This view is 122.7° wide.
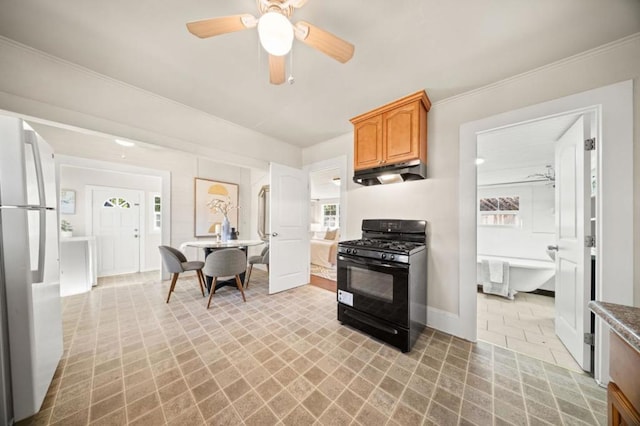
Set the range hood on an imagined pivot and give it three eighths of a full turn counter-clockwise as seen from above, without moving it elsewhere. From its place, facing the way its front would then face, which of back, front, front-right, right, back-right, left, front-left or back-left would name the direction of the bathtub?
front-left

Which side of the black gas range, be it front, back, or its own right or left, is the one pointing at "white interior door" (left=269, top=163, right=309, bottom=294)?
right

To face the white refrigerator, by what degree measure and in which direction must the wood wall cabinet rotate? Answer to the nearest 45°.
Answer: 0° — it already faces it

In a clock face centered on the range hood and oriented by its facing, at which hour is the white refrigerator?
The white refrigerator is roughly at 12 o'clock from the range hood.

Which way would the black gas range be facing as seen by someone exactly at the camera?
facing the viewer and to the left of the viewer

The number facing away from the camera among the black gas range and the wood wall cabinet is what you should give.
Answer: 0

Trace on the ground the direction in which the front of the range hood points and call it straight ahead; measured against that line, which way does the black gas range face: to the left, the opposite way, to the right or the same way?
the same way

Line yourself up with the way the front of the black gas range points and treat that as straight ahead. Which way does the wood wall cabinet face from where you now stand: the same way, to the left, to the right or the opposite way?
the same way

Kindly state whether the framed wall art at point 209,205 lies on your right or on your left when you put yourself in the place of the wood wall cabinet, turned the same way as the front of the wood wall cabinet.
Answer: on your right

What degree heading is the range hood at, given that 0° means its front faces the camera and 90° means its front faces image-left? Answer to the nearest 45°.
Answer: approximately 45°
